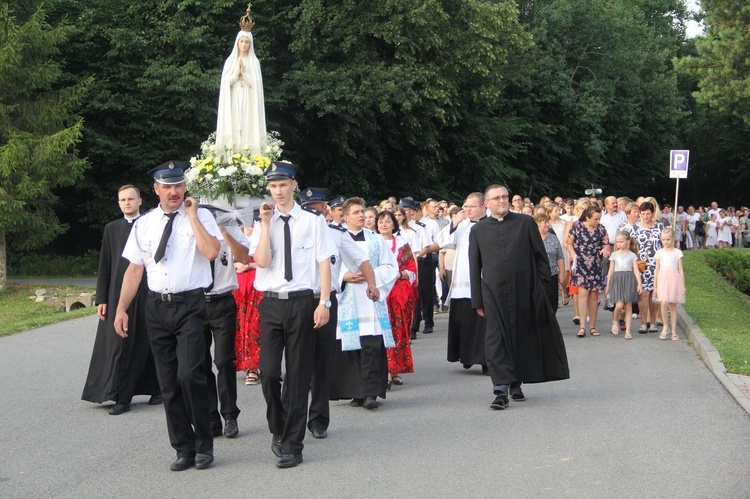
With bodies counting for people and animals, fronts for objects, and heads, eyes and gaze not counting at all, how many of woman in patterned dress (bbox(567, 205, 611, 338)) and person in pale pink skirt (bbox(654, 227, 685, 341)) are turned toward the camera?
2

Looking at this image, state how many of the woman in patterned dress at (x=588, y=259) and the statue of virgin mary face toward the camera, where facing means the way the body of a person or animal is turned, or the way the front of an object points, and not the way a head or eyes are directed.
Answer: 2

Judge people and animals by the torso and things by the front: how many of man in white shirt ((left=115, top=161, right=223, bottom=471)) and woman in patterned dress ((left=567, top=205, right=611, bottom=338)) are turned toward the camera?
2

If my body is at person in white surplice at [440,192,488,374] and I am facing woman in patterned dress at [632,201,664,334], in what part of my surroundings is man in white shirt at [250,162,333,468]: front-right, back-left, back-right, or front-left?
back-right

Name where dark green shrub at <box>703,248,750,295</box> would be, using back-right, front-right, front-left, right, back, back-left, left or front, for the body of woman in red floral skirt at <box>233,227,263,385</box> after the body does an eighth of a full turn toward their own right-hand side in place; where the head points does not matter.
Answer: back

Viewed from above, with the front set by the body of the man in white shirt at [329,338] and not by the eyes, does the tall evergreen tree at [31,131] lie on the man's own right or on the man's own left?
on the man's own right

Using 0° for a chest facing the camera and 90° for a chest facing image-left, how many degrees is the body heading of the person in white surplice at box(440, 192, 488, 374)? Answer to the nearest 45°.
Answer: approximately 45°

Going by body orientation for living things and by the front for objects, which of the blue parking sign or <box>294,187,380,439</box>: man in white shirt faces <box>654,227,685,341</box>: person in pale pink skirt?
the blue parking sign

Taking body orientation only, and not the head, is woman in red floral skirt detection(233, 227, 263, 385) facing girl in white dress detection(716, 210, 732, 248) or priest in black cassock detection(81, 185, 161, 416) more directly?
the priest in black cassock

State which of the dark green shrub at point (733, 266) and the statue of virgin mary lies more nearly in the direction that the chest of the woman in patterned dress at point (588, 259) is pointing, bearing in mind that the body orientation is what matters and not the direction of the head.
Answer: the statue of virgin mary
